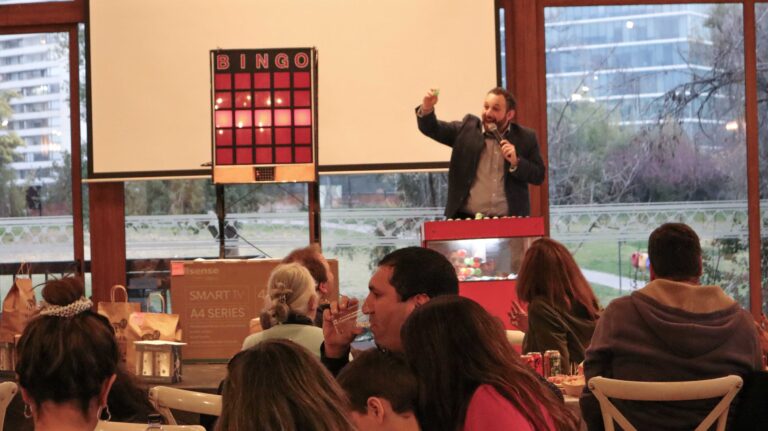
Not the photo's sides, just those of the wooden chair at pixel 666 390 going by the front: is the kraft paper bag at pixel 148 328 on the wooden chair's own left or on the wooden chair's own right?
on the wooden chair's own left

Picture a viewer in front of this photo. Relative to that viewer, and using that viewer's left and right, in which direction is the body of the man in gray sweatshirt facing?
facing away from the viewer

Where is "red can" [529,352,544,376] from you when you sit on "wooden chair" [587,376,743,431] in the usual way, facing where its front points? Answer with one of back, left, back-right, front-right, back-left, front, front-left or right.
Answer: front-left

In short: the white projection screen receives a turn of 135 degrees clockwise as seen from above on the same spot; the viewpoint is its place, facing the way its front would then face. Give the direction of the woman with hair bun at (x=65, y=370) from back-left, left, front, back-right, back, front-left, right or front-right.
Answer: back-left

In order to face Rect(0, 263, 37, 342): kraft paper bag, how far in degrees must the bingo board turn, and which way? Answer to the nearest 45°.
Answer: approximately 90° to its right

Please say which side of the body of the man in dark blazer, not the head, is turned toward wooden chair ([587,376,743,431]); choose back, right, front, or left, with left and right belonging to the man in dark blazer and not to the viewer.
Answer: front

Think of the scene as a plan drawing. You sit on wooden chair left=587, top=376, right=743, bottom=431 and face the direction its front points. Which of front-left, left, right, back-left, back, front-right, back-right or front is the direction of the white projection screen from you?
front-left

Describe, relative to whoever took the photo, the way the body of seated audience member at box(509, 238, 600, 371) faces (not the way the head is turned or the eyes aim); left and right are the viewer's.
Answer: facing away from the viewer and to the left of the viewer

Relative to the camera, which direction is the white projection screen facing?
toward the camera

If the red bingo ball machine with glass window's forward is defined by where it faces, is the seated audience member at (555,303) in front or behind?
in front

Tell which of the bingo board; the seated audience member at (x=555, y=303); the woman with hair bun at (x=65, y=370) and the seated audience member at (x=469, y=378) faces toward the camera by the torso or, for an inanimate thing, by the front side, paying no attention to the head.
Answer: the bingo board

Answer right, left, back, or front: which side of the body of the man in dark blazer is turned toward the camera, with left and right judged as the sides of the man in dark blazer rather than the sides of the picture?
front

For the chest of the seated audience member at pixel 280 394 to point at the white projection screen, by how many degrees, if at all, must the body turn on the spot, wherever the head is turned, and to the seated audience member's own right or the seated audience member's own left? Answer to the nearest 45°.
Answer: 0° — they already face it
